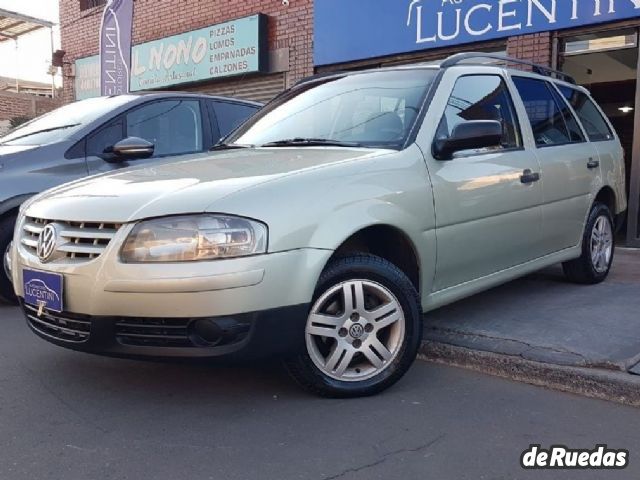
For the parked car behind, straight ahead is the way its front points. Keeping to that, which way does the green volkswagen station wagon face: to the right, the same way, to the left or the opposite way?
the same way

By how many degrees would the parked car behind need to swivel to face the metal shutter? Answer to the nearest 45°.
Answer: approximately 135° to its right

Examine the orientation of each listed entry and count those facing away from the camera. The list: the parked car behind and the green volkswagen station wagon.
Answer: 0

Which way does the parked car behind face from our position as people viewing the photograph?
facing the viewer and to the left of the viewer

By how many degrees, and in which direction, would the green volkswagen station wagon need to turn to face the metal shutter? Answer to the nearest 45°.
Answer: approximately 135° to its right

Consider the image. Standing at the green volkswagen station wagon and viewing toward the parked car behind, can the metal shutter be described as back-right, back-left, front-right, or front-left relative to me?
front-right

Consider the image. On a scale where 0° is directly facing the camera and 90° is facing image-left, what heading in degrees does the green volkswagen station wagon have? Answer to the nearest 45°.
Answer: approximately 45°

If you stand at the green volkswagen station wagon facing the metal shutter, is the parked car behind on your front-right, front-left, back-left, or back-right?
front-left

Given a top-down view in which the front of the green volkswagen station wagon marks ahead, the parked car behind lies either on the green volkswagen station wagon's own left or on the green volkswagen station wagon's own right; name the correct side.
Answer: on the green volkswagen station wagon's own right
